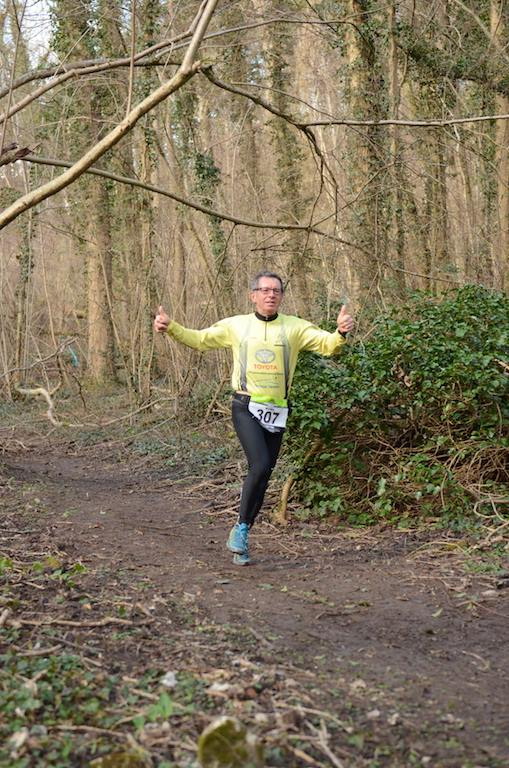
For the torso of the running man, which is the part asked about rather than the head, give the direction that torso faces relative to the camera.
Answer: toward the camera

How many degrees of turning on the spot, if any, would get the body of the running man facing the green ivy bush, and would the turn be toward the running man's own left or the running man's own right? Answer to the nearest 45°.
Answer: approximately 135° to the running man's own left

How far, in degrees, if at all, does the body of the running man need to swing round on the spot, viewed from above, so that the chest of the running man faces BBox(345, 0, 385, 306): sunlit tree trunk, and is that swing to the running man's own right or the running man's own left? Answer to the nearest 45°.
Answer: approximately 180°

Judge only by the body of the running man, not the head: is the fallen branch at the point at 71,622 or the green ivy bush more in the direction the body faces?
the fallen branch

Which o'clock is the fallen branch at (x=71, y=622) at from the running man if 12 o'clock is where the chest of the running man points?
The fallen branch is roughly at 1 o'clock from the running man.

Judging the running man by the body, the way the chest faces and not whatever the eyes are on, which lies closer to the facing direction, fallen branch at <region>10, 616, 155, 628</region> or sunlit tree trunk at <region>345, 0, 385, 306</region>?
the fallen branch
